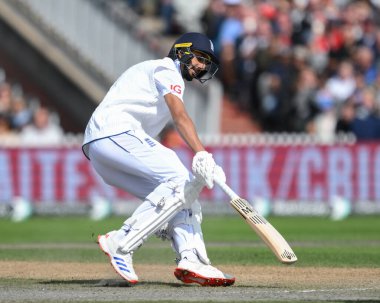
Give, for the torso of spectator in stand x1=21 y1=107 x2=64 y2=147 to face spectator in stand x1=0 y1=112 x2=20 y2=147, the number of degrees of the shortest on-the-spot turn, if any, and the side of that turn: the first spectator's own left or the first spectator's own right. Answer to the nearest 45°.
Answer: approximately 90° to the first spectator's own right

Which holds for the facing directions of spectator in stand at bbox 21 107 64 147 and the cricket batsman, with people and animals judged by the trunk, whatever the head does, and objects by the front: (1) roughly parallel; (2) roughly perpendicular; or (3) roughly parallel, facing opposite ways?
roughly perpendicular

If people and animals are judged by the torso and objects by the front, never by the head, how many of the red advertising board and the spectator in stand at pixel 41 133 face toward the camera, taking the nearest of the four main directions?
2

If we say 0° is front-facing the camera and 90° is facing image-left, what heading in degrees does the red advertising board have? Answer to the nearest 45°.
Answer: approximately 0°

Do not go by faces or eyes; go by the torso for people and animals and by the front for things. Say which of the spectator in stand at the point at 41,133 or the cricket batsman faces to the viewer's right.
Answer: the cricket batsman

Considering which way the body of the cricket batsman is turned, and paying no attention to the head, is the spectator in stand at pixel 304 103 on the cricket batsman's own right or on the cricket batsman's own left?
on the cricket batsman's own left

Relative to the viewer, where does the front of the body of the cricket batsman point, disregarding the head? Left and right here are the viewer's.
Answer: facing to the right of the viewer

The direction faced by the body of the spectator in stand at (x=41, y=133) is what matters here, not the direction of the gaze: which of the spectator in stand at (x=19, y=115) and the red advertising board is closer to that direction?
the red advertising board
